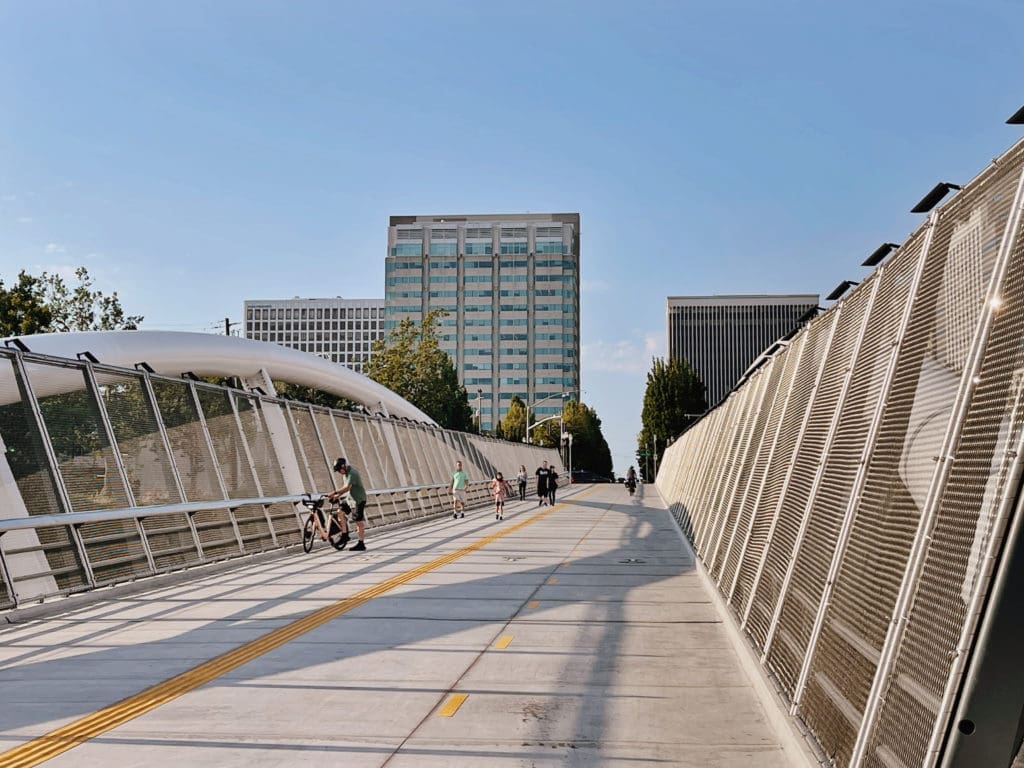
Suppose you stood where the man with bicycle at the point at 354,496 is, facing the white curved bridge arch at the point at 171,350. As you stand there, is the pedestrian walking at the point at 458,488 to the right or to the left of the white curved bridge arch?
right

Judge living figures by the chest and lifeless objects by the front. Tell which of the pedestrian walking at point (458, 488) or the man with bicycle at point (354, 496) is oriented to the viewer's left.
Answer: the man with bicycle

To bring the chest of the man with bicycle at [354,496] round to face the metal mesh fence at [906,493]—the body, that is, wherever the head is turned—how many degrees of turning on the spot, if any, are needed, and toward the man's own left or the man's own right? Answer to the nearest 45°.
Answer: approximately 90° to the man's own left

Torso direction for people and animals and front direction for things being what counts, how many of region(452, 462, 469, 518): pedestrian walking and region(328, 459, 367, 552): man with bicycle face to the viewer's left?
1

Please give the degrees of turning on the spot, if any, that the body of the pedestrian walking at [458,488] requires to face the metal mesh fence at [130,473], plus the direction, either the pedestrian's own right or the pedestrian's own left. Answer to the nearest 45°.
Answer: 0° — they already face it

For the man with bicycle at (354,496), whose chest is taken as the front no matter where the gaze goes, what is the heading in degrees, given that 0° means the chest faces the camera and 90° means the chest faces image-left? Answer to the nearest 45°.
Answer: approximately 90°

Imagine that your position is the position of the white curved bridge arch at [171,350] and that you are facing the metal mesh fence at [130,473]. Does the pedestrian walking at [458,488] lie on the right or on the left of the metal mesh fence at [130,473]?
left

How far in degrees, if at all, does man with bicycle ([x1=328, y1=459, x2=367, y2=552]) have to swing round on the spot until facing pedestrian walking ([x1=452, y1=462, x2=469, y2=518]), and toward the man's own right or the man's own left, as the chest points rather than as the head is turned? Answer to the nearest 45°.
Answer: approximately 90° to the man's own right

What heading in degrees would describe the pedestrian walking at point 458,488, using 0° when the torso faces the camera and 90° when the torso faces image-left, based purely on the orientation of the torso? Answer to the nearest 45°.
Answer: approximately 0°

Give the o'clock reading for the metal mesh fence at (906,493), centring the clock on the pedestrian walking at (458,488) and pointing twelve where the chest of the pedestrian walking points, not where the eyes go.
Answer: The metal mesh fence is roughly at 12 o'clock from the pedestrian walking.
